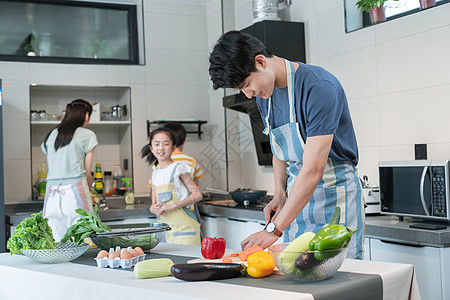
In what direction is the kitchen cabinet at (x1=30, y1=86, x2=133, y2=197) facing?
toward the camera

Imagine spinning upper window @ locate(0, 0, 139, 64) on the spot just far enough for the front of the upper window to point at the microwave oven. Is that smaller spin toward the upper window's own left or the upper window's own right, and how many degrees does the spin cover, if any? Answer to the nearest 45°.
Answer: approximately 45° to the upper window's own left

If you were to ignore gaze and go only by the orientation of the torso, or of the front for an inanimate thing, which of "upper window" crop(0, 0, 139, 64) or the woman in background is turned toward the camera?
the upper window

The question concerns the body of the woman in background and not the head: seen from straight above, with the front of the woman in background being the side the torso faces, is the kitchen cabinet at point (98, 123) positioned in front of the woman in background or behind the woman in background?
in front

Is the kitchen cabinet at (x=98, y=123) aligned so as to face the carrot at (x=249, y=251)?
yes

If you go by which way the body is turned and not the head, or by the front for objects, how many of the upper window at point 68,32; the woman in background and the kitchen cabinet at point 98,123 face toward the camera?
2

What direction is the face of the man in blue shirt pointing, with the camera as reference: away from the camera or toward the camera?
toward the camera

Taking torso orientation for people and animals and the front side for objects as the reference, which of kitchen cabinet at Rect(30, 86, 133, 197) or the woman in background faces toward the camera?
the kitchen cabinet

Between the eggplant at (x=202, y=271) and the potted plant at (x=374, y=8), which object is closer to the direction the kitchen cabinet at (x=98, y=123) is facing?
the eggplant

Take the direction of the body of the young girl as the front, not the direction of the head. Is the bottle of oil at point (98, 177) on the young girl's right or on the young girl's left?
on the young girl's right

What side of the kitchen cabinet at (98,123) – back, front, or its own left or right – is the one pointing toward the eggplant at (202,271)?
front

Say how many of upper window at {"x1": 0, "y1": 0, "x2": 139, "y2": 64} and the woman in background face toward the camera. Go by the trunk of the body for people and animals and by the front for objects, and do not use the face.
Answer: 1

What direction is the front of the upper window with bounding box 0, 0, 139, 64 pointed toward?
toward the camera

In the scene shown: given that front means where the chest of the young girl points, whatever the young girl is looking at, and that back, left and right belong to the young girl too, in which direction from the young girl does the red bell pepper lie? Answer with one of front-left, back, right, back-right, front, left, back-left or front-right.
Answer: front-left

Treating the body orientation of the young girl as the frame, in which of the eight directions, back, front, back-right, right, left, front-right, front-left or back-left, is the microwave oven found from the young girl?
left

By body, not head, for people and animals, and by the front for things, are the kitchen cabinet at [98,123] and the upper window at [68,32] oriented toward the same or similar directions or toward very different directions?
same or similar directions

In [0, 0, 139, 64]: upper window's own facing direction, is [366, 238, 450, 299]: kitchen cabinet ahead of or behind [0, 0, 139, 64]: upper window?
ahead
